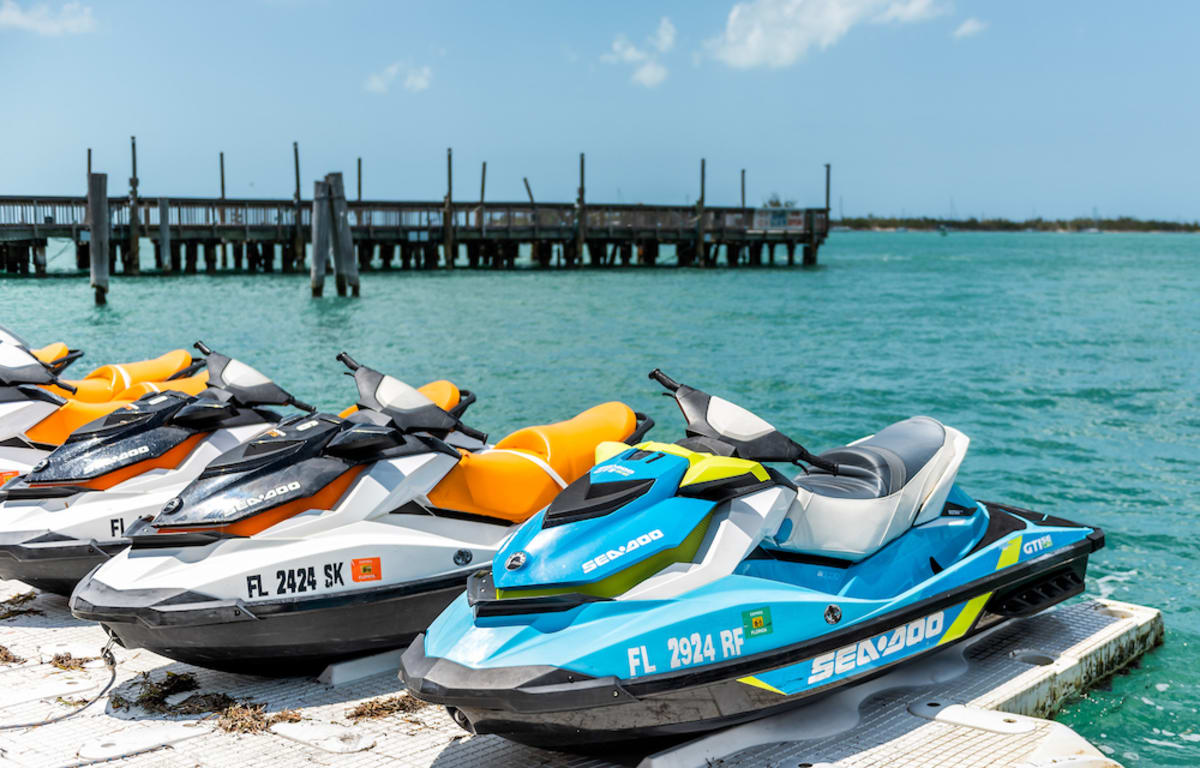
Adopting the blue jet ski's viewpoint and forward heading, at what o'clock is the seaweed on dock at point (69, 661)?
The seaweed on dock is roughly at 2 o'clock from the blue jet ski.

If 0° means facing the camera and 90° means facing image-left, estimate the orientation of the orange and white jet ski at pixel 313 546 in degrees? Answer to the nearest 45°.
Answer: approximately 45°

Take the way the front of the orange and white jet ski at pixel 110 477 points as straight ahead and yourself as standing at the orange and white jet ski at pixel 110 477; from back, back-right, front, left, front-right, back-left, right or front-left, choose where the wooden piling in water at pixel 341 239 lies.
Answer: back-right

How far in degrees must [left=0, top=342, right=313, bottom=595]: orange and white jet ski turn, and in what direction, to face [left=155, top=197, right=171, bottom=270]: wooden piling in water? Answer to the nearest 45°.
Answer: approximately 135° to its right

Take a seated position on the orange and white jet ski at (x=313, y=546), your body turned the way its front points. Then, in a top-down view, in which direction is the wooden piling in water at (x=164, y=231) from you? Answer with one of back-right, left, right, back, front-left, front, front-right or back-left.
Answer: back-right

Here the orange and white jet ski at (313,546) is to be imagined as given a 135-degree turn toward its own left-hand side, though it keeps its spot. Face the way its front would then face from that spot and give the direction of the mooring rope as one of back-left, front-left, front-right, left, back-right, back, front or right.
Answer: back

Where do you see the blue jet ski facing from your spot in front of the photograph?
facing the viewer and to the left of the viewer

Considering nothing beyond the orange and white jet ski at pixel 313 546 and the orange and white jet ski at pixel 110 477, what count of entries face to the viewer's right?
0

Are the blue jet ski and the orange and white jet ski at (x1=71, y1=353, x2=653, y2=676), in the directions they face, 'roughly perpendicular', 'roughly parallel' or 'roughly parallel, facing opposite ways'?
roughly parallel

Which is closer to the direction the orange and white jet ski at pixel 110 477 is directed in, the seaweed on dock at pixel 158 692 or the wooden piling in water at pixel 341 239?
the seaweed on dock

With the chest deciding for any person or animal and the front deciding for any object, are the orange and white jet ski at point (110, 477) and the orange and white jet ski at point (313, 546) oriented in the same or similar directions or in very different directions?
same or similar directions

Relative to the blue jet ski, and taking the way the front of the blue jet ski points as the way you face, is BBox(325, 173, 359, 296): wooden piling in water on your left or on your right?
on your right
